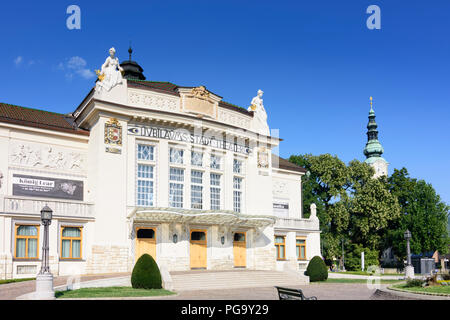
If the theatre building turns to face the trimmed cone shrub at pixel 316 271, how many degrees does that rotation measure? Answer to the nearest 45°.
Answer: approximately 45° to its left

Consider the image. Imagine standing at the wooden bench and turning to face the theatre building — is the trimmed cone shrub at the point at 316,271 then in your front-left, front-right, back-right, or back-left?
front-right

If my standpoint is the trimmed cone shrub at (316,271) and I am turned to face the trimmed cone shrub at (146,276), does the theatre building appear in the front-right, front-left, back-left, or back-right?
front-right

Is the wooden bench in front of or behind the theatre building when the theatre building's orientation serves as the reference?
in front

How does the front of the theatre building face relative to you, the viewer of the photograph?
facing the viewer and to the right of the viewer

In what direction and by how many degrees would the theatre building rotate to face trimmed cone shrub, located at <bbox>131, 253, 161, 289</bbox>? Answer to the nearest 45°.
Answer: approximately 45° to its right

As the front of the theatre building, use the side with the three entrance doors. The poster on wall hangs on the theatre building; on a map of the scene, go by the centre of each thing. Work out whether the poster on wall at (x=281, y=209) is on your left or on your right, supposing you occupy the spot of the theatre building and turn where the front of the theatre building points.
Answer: on your left
